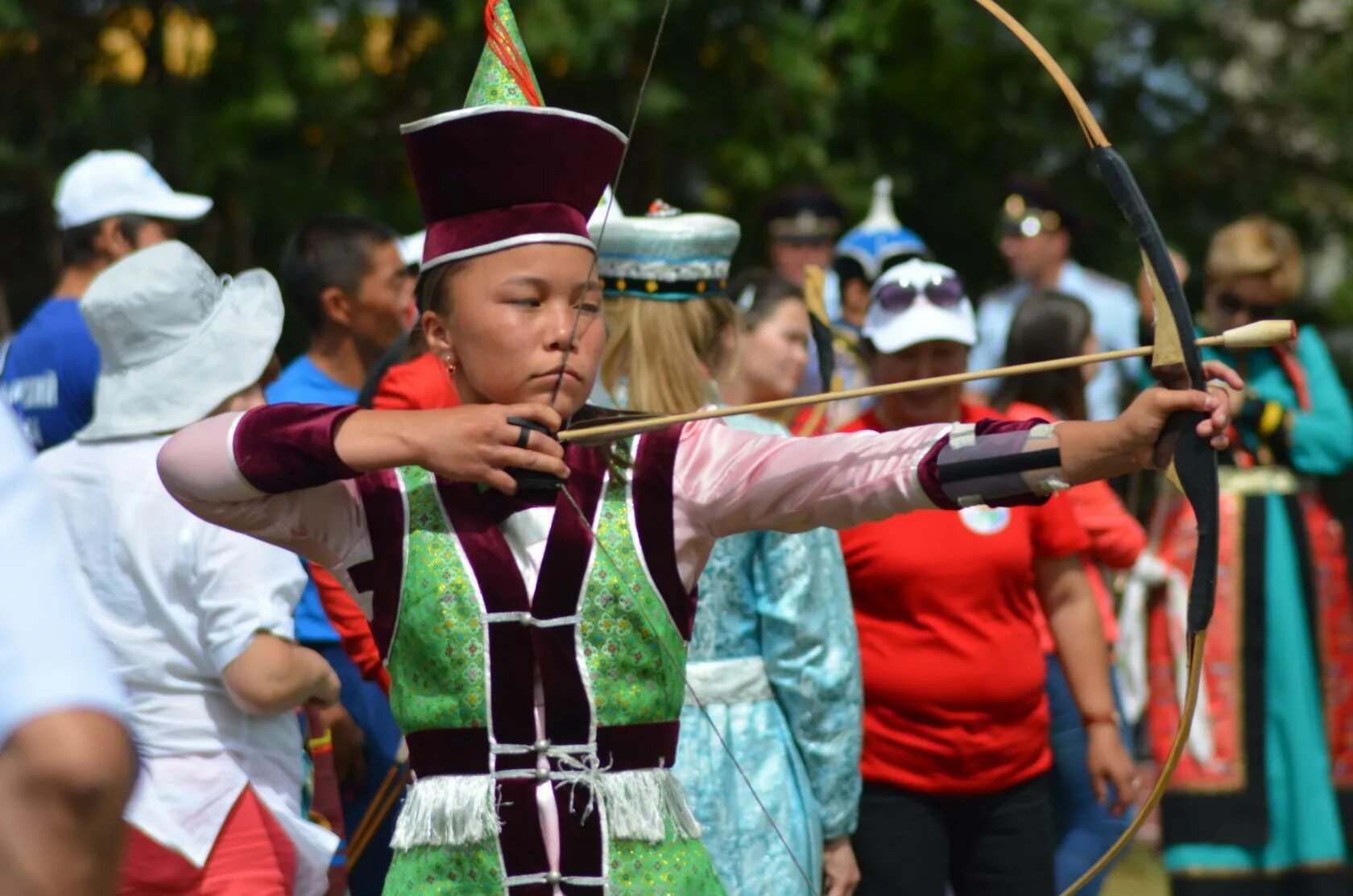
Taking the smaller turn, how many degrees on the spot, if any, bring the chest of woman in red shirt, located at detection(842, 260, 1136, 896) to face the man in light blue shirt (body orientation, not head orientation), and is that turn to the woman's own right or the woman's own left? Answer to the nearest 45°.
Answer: approximately 180°

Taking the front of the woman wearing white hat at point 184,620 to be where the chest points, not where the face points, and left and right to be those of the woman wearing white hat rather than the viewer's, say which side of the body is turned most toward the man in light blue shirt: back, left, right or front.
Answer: front

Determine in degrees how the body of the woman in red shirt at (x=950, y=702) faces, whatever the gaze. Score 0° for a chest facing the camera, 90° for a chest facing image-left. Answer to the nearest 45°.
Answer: approximately 0°
